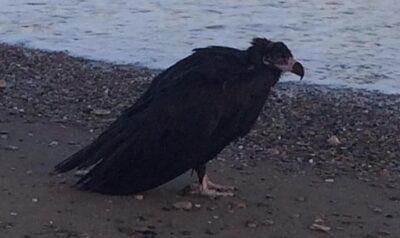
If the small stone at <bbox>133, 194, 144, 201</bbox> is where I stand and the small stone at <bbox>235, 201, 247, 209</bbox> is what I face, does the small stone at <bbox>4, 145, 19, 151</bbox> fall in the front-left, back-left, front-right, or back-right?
back-left

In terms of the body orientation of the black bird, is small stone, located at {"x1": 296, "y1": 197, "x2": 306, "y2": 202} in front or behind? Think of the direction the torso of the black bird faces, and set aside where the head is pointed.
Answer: in front

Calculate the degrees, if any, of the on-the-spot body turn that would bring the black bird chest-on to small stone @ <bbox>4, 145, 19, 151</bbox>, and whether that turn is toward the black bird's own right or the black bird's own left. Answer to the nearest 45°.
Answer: approximately 135° to the black bird's own left

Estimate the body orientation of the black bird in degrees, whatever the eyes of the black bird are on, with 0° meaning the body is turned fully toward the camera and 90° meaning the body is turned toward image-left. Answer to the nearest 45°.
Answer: approximately 270°

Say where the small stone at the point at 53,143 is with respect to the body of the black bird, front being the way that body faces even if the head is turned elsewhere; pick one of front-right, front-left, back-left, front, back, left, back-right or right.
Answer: back-left
